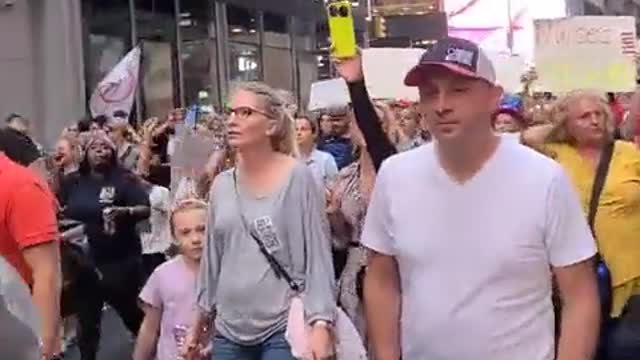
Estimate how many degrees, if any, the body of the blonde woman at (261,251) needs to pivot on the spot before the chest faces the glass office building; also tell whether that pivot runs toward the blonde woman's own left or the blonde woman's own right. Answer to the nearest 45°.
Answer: approximately 135° to the blonde woman's own right

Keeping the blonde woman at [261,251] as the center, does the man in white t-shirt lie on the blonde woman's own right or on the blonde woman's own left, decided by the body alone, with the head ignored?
on the blonde woman's own left

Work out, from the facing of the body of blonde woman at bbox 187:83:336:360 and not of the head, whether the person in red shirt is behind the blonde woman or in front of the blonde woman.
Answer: in front

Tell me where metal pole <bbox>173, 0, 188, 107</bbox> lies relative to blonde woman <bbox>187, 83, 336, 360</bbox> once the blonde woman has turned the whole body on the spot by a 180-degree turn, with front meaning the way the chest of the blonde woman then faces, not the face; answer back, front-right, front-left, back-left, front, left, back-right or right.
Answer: front-left

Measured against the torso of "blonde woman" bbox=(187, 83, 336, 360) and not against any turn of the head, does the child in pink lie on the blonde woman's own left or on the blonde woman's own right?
on the blonde woman's own right

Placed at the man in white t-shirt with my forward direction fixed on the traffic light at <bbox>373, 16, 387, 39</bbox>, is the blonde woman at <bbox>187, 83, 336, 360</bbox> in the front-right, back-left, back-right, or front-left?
front-left

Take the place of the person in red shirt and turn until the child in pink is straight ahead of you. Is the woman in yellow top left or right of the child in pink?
right

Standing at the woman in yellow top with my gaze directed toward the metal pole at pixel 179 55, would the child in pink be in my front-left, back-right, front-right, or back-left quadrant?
front-left

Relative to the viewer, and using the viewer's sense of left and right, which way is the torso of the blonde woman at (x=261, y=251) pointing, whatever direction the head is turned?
facing the viewer and to the left of the viewer

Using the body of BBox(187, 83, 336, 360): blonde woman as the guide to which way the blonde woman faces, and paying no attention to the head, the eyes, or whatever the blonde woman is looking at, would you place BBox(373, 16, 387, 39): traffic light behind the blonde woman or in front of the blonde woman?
behind

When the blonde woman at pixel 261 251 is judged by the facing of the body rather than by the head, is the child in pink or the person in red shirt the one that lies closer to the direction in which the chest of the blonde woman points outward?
the person in red shirt
